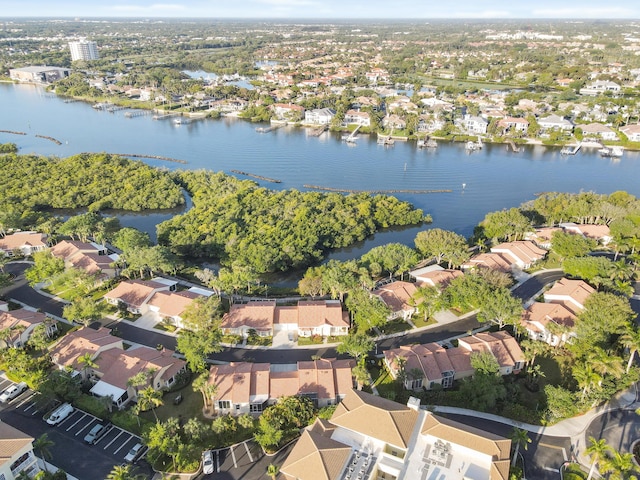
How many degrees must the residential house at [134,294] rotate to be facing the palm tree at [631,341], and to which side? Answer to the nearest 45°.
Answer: approximately 90° to its left

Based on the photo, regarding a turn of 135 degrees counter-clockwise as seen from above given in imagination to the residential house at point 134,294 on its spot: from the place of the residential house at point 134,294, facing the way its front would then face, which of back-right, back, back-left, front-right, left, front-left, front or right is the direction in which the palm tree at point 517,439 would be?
front-right

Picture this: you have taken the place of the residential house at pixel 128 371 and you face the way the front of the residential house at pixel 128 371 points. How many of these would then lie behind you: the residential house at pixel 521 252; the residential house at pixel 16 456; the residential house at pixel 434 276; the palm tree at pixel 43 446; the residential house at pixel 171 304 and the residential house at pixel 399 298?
2

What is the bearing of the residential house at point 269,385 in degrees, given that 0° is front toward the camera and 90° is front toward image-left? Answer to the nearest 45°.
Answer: approximately 180°

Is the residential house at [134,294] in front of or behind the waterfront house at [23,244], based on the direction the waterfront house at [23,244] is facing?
in front

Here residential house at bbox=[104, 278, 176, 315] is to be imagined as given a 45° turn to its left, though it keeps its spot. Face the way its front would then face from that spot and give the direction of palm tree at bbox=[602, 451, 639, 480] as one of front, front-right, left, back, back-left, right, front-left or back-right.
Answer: front-left

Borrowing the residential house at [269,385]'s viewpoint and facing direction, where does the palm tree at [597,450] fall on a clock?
The palm tree is roughly at 4 o'clock from the residential house.

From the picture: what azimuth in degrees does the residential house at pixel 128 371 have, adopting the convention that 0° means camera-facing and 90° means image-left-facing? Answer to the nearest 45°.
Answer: approximately 225°

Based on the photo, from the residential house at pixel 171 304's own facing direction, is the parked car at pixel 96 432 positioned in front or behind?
in front

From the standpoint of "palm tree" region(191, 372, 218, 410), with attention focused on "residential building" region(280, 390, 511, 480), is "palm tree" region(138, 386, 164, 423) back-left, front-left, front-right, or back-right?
back-right

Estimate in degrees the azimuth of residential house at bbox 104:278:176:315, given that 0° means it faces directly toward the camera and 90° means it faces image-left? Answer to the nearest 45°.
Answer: approximately 45°

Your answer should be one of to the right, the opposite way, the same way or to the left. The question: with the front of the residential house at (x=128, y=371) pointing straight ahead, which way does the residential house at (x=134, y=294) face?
the opposite way

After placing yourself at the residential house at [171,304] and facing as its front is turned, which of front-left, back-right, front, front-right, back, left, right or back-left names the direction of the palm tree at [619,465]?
left
